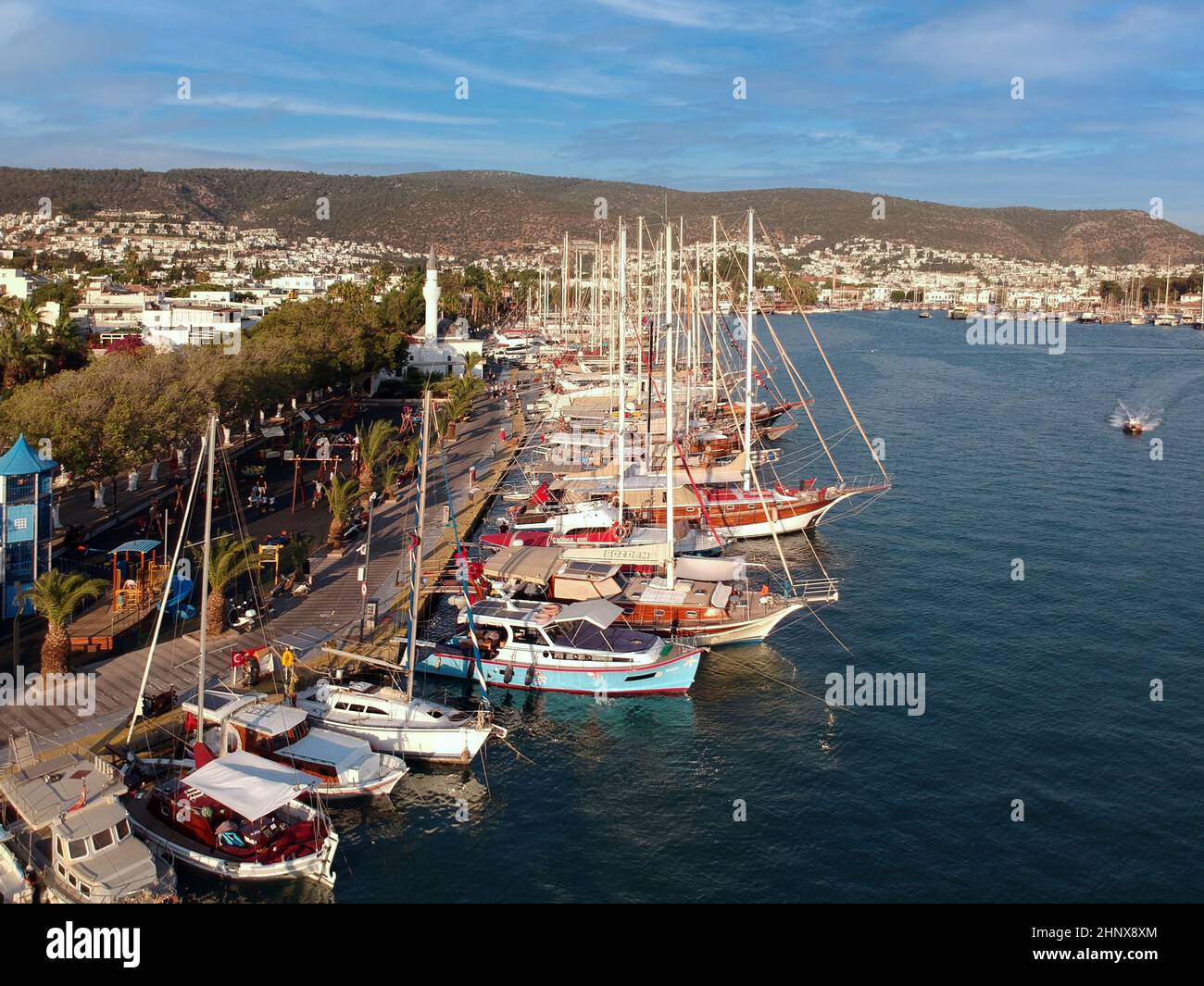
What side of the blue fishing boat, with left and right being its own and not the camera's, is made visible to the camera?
right

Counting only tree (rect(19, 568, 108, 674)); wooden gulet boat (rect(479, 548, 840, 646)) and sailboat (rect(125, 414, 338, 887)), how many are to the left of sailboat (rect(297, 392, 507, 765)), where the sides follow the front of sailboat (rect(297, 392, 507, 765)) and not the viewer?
1

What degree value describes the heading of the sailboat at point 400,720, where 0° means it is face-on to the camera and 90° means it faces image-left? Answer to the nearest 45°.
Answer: approximately 315°

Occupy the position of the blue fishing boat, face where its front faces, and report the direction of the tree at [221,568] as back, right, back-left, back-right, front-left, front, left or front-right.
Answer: back

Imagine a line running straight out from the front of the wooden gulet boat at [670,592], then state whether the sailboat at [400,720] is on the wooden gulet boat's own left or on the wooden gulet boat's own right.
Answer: on the wooden gulet boat's own right

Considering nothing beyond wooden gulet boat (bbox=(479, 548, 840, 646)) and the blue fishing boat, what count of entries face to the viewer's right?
2

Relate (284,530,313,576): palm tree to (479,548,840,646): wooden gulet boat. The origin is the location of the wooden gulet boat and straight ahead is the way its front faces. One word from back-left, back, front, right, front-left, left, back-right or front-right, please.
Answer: back

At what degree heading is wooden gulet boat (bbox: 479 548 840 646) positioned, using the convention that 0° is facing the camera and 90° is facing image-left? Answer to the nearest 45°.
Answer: approximately 270°

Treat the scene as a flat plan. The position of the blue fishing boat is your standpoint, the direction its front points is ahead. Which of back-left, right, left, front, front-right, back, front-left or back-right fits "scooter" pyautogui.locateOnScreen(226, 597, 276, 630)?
back
